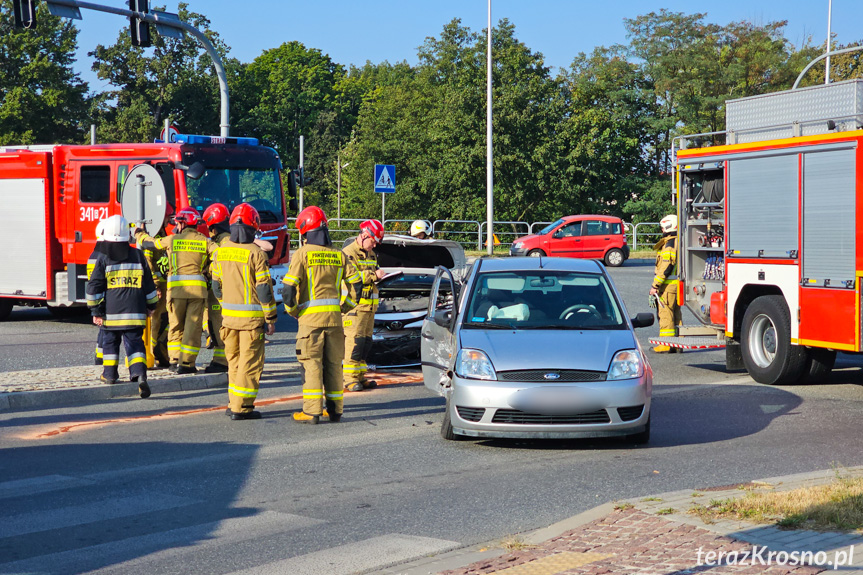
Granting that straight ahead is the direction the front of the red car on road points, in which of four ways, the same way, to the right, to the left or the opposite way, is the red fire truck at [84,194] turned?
the opposite way

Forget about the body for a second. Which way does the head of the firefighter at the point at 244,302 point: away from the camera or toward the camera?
away from the camera

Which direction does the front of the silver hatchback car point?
toward the camera

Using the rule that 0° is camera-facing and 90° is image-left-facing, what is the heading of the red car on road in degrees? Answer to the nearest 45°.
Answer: approximately 90°

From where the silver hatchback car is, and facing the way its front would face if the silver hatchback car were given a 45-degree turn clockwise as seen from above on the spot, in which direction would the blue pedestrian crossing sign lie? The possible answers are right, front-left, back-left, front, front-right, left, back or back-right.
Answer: back-right

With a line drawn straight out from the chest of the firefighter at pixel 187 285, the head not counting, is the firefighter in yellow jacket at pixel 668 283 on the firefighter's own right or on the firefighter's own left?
on the firefighter's own right

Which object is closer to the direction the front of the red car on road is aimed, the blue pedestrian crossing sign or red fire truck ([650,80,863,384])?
the blue pedestrian crossing sign

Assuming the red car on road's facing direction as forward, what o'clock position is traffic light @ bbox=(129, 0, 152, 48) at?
The traffic light is roughly at 10 o'clock from the red car on road.

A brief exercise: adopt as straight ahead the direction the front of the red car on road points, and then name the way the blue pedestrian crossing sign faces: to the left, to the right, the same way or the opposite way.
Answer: to the left

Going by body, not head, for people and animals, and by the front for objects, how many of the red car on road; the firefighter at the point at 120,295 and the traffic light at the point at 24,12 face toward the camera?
0

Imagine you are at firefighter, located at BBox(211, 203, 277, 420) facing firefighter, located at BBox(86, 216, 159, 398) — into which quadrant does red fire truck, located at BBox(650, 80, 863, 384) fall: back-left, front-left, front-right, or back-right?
back-right

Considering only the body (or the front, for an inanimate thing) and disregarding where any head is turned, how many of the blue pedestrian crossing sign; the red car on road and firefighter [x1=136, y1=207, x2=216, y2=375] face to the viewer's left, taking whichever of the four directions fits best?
1

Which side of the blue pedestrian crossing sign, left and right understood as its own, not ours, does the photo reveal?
front

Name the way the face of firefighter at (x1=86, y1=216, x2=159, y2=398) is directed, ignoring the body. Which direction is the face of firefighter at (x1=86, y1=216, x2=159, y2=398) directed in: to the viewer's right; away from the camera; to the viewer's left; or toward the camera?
away from the camera
